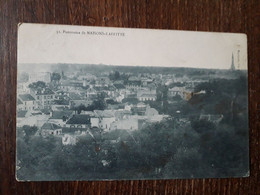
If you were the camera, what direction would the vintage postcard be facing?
facing the viewer
